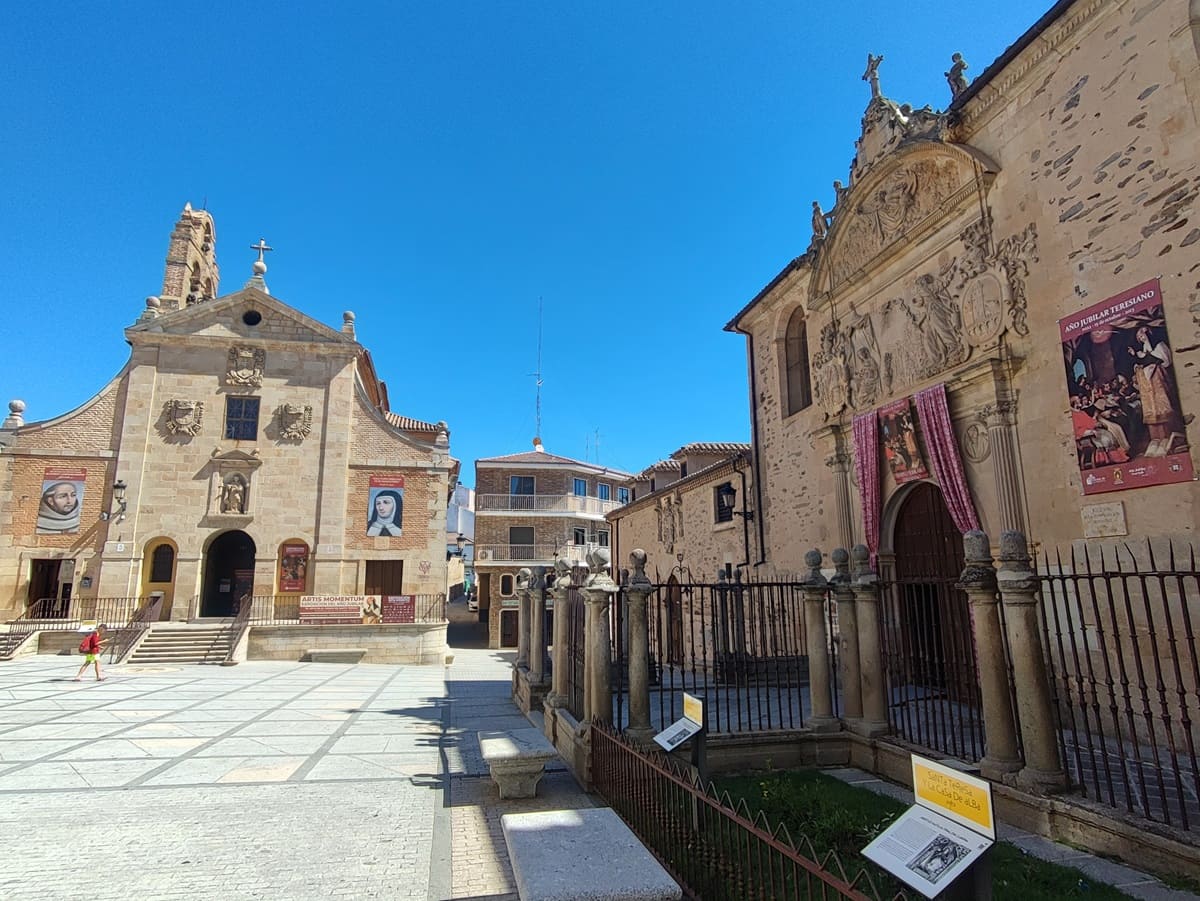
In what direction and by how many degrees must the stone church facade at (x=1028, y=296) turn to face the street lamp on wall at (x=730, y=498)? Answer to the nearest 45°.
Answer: approximately 90° to its right

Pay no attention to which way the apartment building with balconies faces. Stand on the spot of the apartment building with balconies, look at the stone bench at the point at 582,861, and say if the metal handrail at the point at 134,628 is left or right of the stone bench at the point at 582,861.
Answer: right

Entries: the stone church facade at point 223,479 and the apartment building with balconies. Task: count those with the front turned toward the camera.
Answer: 2

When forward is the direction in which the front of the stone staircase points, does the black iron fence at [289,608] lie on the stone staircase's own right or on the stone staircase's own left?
on the stone staircase's own left

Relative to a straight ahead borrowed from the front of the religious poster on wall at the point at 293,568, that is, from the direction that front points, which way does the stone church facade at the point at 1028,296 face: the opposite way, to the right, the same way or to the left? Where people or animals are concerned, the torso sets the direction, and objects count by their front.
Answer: to the right

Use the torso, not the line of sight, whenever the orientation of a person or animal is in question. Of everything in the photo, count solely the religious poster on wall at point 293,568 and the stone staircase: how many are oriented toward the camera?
2

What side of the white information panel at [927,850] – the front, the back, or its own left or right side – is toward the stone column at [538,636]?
right

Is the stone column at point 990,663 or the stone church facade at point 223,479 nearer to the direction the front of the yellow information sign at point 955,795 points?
the stone church facade

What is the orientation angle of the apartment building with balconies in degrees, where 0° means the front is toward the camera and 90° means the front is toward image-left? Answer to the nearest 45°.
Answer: approximately 0°

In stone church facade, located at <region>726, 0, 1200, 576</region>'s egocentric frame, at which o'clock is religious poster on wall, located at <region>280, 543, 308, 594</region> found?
The religious poster on wall is roughly at 2 o'clock from the stone church facade.
